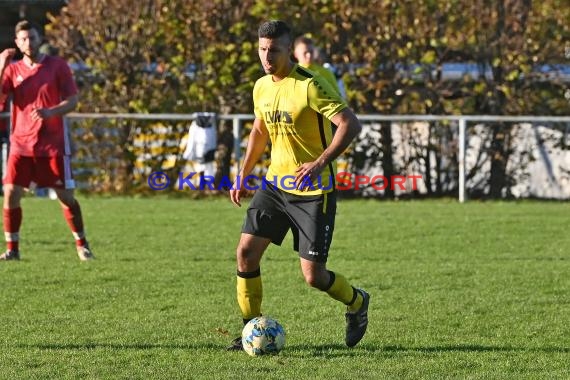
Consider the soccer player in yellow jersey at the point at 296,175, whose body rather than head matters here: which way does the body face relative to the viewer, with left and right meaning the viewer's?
facing the viewer and to the left of the viewer

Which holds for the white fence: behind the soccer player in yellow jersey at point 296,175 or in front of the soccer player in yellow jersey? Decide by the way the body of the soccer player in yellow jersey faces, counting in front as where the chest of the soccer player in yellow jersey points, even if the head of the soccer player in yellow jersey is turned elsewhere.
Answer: behind

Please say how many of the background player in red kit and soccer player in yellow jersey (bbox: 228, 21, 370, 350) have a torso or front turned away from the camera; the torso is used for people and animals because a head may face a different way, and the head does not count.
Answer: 0

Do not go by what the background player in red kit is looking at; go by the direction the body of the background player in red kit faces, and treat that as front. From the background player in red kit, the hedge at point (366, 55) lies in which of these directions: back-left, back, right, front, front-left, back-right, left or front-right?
back-left

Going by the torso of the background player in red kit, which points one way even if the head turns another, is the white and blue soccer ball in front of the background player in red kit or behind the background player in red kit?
in front

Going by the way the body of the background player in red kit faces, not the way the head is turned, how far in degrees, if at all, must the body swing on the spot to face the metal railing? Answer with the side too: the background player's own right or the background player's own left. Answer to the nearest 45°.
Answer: approximately 135° to the background player's own left

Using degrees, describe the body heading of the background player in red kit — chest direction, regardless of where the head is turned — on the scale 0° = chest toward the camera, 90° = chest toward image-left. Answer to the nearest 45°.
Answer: approximately 0°

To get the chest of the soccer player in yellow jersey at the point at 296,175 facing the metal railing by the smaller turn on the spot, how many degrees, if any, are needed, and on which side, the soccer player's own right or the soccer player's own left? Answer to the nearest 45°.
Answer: approximately 135° to the soccer player's own right

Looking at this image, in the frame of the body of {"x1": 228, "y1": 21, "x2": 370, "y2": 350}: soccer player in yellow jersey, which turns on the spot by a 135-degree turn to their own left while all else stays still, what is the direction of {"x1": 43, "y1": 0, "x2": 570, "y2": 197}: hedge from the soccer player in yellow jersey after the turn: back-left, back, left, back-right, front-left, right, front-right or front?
left
